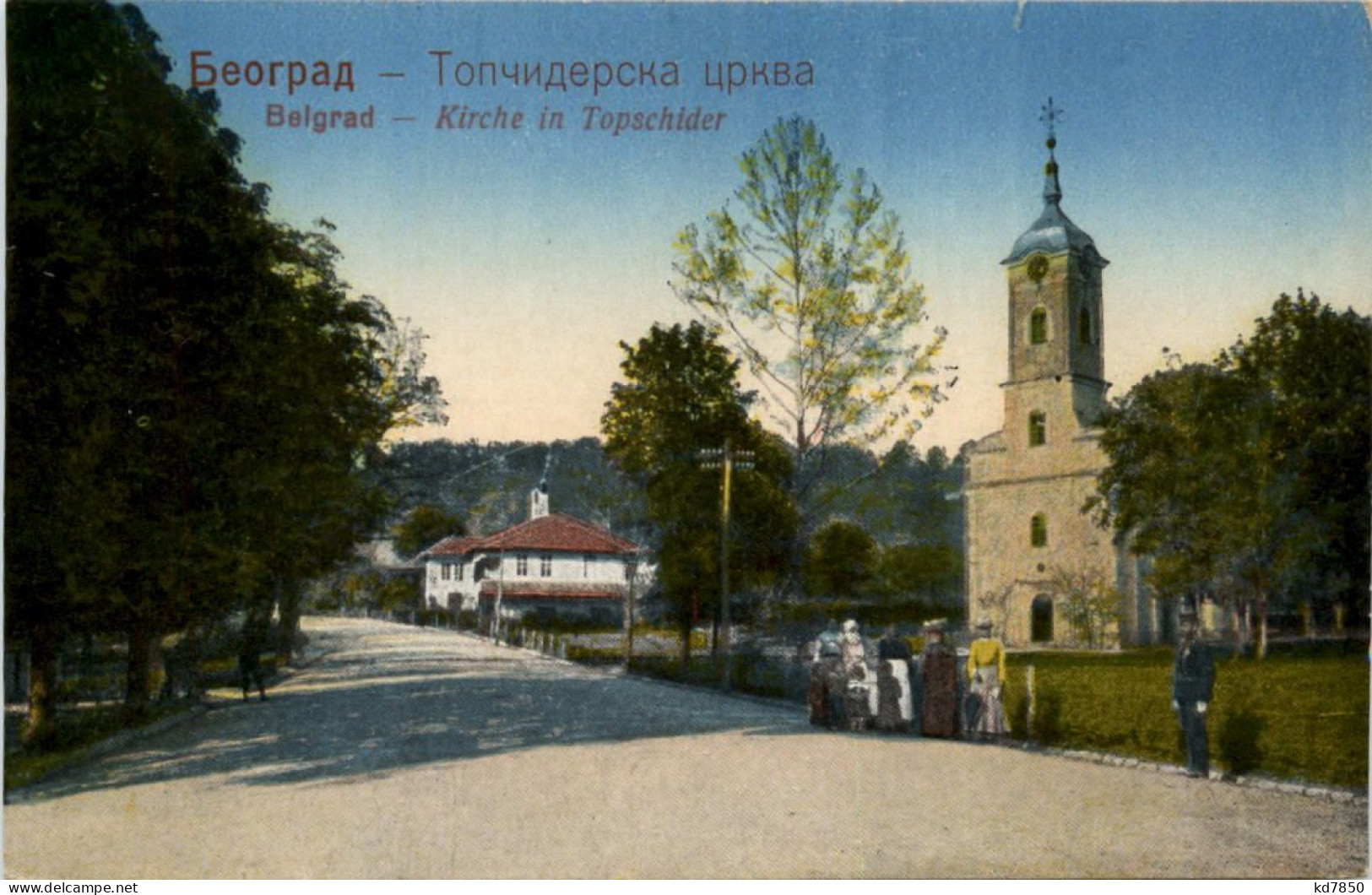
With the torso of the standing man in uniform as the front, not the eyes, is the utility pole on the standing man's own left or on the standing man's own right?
on the standing man's own right

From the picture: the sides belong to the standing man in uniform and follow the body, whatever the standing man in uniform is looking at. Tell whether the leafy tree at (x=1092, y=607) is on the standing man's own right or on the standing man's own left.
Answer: on the standing man's own right

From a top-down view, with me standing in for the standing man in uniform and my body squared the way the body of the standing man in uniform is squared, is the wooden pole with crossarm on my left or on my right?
on my right

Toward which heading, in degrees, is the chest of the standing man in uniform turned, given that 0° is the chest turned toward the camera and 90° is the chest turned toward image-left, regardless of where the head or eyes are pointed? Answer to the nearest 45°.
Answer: approximately 45°
